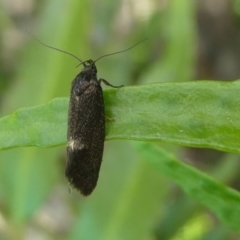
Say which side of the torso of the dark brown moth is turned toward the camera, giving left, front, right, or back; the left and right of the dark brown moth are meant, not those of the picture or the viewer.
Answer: back
